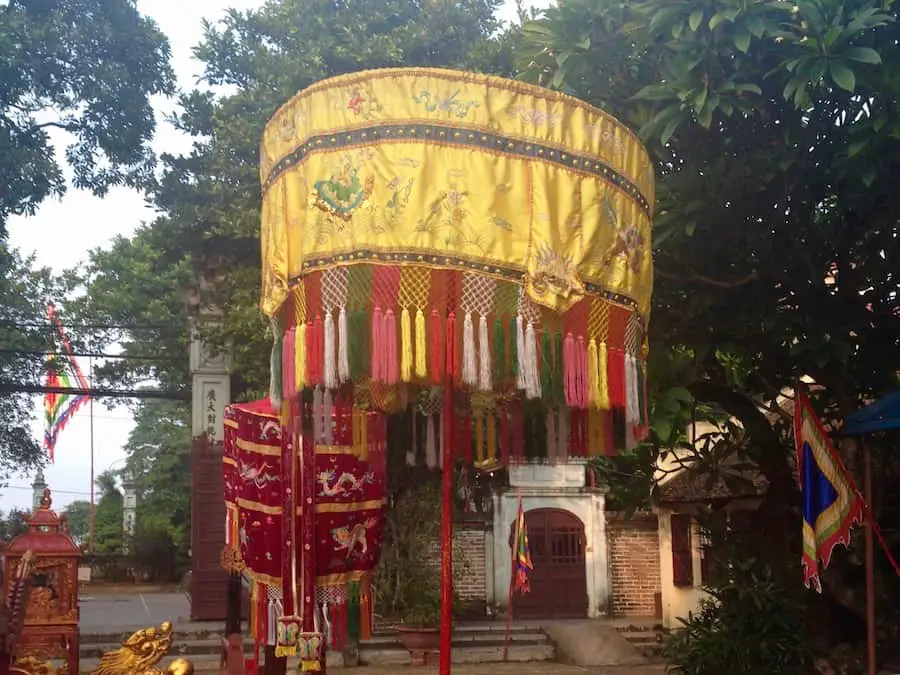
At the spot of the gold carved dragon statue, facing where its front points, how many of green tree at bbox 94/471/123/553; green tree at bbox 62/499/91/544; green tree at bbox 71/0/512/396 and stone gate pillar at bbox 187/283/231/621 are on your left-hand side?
4

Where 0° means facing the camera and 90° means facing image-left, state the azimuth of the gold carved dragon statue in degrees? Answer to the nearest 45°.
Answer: approximately 270°

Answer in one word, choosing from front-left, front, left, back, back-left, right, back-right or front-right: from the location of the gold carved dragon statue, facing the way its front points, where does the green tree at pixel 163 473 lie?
left

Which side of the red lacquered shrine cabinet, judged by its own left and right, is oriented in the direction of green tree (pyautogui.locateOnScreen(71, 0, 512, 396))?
back

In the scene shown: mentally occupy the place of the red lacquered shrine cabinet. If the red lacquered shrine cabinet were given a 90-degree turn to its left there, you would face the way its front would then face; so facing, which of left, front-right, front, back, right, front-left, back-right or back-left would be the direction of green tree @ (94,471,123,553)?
left

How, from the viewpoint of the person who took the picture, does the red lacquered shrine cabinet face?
facing the viewer

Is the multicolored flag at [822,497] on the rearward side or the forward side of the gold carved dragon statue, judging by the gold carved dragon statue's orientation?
on the forward side

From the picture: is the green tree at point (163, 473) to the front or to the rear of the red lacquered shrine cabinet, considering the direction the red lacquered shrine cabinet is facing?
to the rear

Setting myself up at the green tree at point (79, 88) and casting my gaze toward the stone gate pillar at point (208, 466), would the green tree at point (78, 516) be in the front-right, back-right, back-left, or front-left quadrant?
front-left
